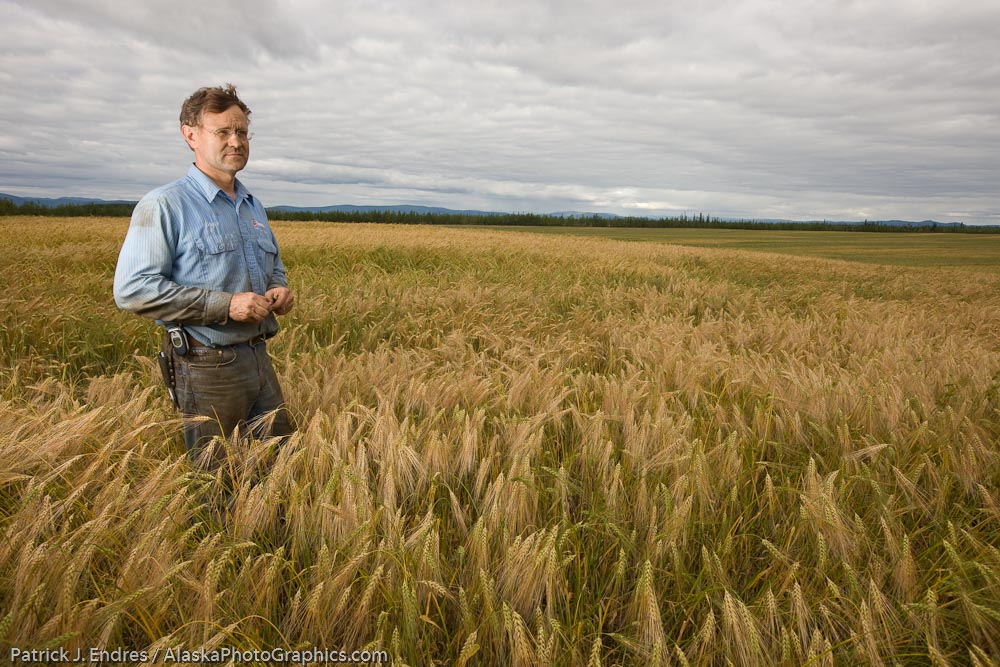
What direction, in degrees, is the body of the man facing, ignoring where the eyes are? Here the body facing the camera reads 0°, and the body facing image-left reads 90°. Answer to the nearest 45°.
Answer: approximately 315°

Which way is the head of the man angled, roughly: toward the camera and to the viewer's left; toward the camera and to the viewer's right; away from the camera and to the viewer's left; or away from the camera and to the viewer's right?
toward the camera and to the viewer's right
